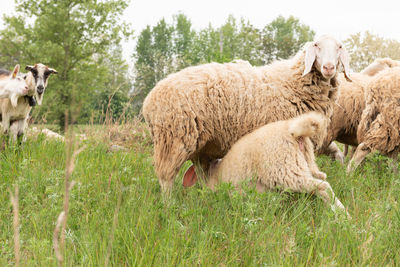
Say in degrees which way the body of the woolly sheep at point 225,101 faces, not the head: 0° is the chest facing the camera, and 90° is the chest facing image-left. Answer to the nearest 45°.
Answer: approximately 270°

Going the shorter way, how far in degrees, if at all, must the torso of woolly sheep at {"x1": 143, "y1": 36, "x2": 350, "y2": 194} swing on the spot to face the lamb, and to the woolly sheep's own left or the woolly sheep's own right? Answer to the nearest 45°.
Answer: approximately 45° to the woolly sheep's own right
